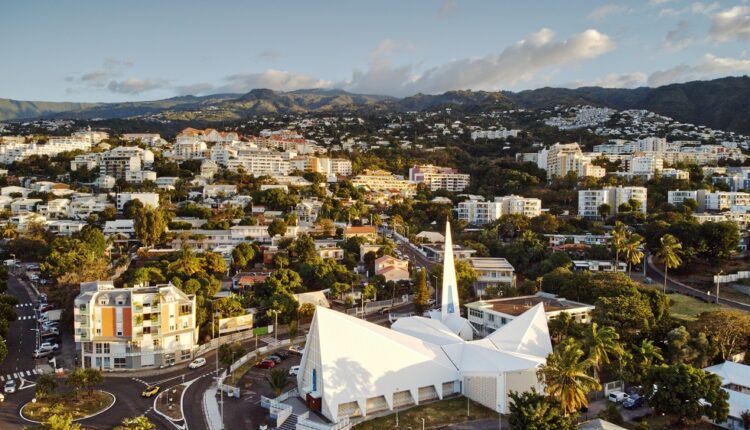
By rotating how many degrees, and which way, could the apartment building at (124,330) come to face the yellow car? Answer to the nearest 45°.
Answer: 0° — it already faces it

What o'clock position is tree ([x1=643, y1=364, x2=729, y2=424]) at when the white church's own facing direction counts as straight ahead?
The tree is roughly at 8 o'clock from the white church.

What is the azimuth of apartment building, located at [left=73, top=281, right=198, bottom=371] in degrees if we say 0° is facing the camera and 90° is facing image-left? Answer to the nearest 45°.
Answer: approximately 0°

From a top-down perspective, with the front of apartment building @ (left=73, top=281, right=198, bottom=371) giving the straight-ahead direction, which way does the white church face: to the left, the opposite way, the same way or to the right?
to the right

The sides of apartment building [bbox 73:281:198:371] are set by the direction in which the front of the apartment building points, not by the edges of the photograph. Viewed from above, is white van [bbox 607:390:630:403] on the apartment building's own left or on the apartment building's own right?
on the apartment building's own left

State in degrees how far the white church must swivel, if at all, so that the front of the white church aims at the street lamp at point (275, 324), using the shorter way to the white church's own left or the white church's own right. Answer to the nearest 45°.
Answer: approximately 90° to the white church's own right

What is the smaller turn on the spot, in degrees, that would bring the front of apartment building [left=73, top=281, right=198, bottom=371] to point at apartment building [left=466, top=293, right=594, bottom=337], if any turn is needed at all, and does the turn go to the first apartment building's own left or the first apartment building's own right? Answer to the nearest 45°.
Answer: approximately 90° to the first apartment building's own left

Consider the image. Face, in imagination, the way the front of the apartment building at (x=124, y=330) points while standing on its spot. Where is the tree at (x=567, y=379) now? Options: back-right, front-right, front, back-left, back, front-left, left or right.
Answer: front-left

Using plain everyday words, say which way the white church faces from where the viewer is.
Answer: facing the viewer and to the left of the viewer

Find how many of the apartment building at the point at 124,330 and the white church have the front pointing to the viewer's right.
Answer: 0

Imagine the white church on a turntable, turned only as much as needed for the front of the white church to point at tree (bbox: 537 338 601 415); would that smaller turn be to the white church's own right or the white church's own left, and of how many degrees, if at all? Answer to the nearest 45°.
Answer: approximately 90° to the white church's own left

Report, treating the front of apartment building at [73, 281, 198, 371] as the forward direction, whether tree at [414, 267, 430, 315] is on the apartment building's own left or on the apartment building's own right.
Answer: on the apartment building's own left

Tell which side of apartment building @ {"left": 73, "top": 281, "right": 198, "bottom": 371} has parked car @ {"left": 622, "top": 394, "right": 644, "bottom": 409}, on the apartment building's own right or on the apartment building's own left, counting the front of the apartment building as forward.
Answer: on the apartment building's own left
